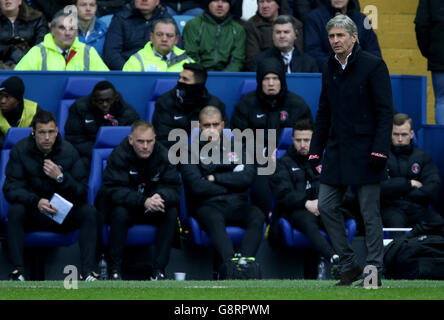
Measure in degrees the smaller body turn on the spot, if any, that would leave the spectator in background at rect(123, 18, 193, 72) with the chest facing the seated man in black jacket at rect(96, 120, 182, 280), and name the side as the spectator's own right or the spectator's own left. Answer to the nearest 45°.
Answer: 0° — they already face them

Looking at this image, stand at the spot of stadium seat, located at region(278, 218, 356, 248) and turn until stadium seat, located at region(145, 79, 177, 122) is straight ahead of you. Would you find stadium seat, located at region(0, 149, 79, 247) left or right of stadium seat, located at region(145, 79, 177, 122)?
left

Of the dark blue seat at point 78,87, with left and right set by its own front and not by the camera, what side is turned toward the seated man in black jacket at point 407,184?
left

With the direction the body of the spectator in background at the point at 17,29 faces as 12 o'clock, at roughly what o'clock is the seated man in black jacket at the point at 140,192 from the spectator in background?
The seated man in black jacket is roughly at 11 o'clock from the spectator in background.

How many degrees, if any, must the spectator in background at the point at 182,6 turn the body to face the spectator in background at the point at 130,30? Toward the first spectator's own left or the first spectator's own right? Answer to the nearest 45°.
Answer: approximately 45° to the first spectator's own right

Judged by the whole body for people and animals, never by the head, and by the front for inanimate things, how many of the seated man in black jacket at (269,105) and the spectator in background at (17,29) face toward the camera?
2

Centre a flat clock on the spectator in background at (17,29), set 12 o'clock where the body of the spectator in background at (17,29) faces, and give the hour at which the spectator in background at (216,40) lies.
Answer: the spectator in background at (216,40) is roughly at 9 o'clock from the spectator in background at (17,29).

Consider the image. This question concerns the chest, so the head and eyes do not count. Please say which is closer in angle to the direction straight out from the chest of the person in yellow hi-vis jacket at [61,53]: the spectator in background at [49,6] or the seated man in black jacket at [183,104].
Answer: the seated man in black jacket

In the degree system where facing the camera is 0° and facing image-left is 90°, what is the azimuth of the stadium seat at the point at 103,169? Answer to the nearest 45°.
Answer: approximately 0°
